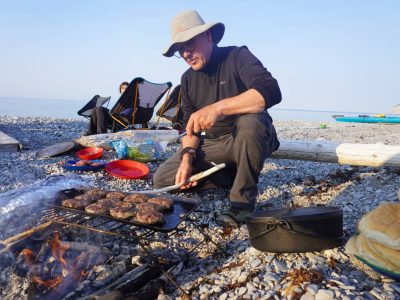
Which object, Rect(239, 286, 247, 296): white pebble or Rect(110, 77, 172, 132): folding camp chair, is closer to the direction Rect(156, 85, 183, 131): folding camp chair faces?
the folding camp chair

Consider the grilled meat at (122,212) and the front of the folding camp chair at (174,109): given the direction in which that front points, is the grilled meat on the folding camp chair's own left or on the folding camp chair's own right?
on the folding camp chair's own left

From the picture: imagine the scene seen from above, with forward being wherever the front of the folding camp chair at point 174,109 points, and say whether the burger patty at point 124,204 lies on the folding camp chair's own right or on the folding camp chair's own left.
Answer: on the folding camp chair's own left

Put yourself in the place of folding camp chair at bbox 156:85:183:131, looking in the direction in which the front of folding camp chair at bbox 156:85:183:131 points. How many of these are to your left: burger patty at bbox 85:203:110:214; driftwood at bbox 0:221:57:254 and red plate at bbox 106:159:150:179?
3

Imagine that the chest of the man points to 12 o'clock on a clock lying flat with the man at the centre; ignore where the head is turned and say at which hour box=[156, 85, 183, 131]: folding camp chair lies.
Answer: The folding camp chair is roughly at 4 o'clock from the man.

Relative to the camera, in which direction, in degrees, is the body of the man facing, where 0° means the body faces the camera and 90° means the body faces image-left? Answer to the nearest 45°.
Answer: approximately 45°
